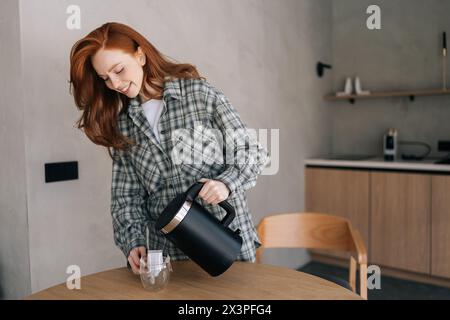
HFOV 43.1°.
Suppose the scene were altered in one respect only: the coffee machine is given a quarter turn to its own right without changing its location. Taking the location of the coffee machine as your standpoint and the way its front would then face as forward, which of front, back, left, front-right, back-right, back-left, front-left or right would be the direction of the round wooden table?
back-left

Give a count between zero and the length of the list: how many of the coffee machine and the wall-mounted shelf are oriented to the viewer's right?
0

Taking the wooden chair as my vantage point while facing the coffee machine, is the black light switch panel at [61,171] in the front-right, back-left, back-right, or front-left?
back-left

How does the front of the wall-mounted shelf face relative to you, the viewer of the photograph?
facing the viewer and to the left of the viewer

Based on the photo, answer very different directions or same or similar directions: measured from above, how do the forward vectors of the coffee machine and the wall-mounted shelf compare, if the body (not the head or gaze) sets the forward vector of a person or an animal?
same or similar directions
